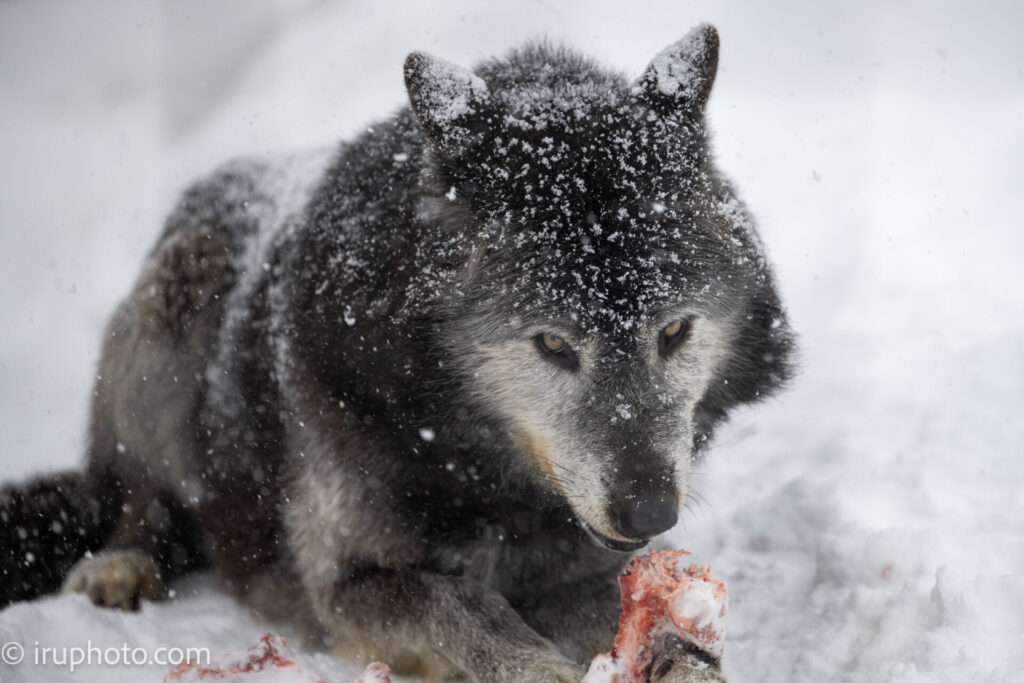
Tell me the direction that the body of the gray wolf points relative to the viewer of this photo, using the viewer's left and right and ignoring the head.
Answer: facing the viewer and to the right of the viewer
